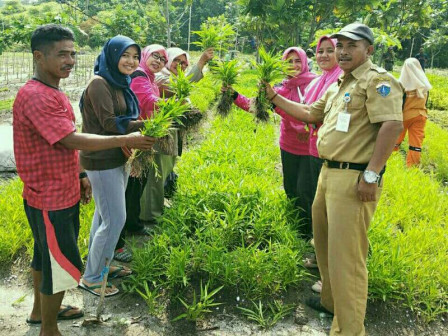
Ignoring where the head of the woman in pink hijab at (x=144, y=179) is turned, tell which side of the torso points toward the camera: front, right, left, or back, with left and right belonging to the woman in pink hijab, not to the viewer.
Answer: right

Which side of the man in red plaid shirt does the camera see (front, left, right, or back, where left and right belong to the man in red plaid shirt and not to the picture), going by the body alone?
right

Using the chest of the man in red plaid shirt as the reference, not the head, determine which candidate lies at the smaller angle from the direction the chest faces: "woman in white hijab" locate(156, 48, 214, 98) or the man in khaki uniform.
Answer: the man in khaki uniform

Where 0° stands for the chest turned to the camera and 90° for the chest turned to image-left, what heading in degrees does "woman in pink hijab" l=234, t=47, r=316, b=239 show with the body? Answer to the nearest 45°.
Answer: approximately 45°

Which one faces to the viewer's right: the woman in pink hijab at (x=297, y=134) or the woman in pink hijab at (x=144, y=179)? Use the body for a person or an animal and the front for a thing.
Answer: the woman in pink hijab at (x=144, y=179)

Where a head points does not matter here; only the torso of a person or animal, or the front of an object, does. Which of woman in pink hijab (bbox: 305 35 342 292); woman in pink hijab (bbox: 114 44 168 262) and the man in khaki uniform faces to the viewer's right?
woman in pink hijab (bbox: 114 44 168 262)

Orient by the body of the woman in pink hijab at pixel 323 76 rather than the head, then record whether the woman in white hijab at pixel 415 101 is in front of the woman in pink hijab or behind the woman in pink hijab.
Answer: behind

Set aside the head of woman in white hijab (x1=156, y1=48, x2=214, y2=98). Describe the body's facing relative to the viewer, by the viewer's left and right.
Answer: facing the viewer and to the right of the viewer

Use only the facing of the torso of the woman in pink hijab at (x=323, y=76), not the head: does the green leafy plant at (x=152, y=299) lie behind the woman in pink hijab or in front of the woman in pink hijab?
in front
